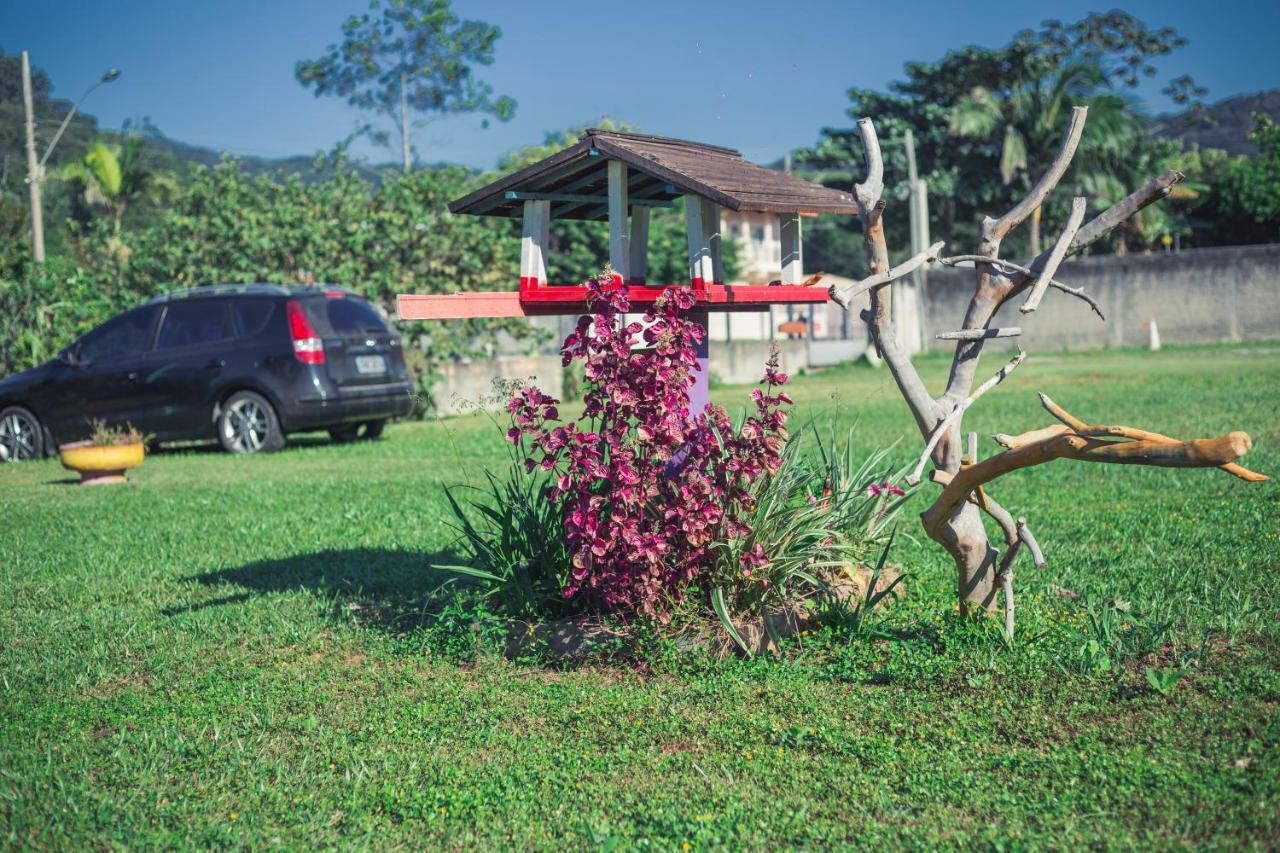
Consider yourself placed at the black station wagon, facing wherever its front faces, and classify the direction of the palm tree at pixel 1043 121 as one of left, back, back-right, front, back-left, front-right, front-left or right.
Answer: right

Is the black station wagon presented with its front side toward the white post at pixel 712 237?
no

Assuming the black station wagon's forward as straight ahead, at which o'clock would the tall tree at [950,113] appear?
The tall tree is roughly at 3 o'clock from the black station wagon.

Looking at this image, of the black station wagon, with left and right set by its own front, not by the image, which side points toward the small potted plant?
left

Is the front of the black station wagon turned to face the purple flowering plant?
no

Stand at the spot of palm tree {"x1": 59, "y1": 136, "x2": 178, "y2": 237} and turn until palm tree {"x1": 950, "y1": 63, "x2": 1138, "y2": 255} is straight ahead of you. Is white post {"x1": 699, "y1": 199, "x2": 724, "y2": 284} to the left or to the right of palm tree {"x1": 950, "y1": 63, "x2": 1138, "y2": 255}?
right

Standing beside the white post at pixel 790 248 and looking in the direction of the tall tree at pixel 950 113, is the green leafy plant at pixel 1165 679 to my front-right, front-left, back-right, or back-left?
back-right

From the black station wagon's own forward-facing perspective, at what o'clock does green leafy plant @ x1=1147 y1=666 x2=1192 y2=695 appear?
The green leafy plant is roughly at 7 o'clock from the black station wagon.

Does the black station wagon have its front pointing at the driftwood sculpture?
no

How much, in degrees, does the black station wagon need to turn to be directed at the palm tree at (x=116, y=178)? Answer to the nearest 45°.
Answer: approximately 45° to its right

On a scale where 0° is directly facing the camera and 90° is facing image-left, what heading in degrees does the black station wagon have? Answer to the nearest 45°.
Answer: approximately 135°
